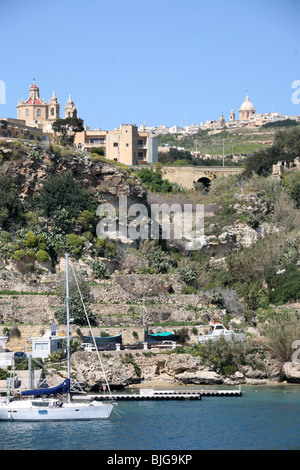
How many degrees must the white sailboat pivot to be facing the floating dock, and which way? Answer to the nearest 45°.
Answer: approximately 45° to its left

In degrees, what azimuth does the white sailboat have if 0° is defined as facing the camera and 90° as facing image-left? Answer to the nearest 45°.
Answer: approximately 270°
